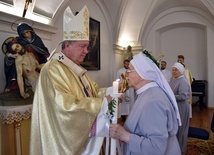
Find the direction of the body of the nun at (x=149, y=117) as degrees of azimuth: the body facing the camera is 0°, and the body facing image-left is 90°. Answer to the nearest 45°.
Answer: approximately 90°

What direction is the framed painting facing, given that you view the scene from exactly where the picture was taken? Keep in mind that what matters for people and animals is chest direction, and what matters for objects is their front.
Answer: facing the viewer and to the right of the viewer

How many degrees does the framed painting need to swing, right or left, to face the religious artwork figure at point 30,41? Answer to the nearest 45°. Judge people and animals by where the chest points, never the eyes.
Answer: approximately 45° to its right

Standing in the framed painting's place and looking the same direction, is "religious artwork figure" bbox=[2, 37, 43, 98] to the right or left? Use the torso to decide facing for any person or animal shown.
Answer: on its right

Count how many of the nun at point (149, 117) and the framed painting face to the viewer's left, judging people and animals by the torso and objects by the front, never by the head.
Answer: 1

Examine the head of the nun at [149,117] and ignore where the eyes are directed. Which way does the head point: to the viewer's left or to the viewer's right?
to the viewer's left
